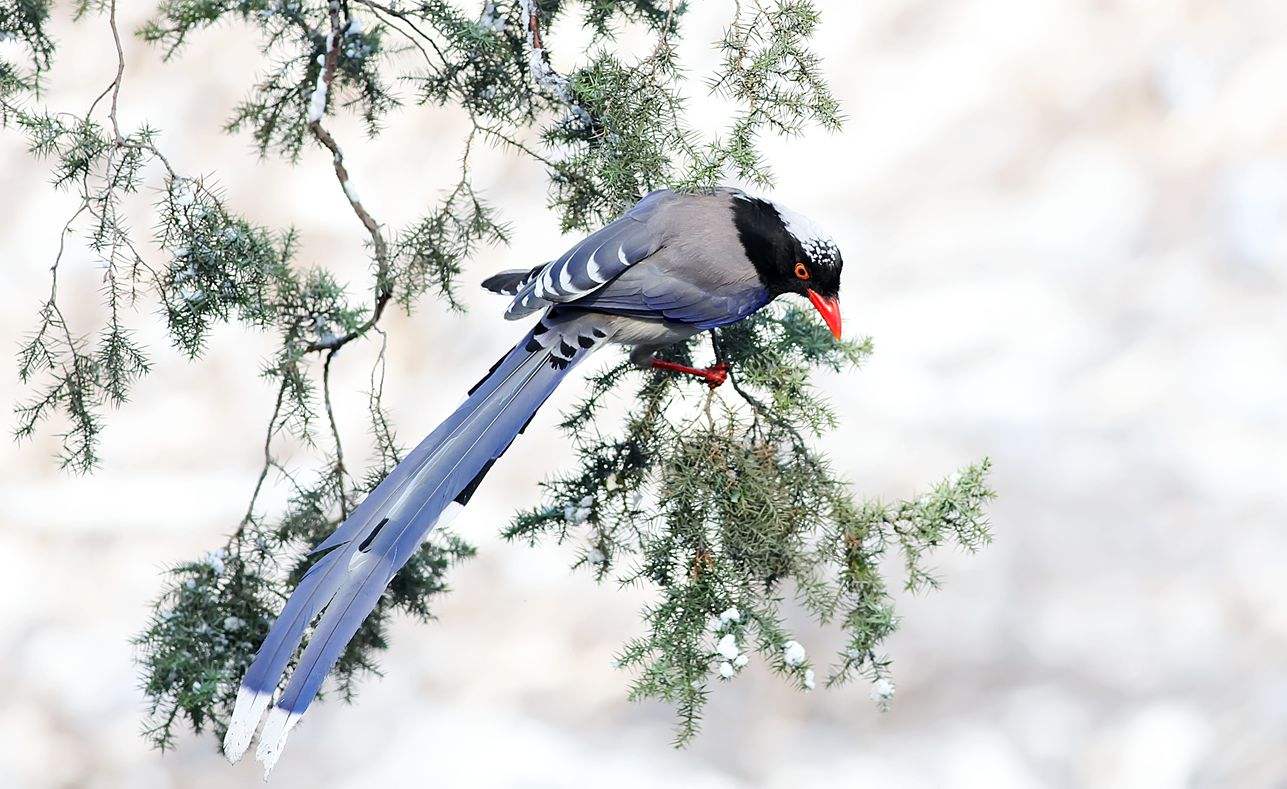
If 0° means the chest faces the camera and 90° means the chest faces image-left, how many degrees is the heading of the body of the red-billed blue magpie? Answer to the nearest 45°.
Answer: approximately 270°
